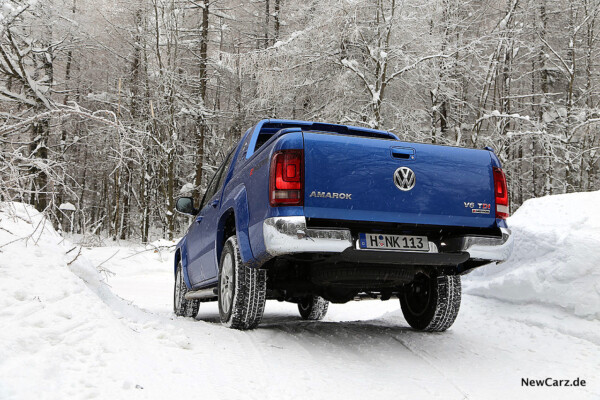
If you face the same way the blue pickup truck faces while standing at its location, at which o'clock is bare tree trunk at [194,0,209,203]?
The bare tree trunk is roughly at 1 o'clock from the blue pickup truck.

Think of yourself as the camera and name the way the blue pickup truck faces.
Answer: facing away from the viewer and to the left of the viewer
